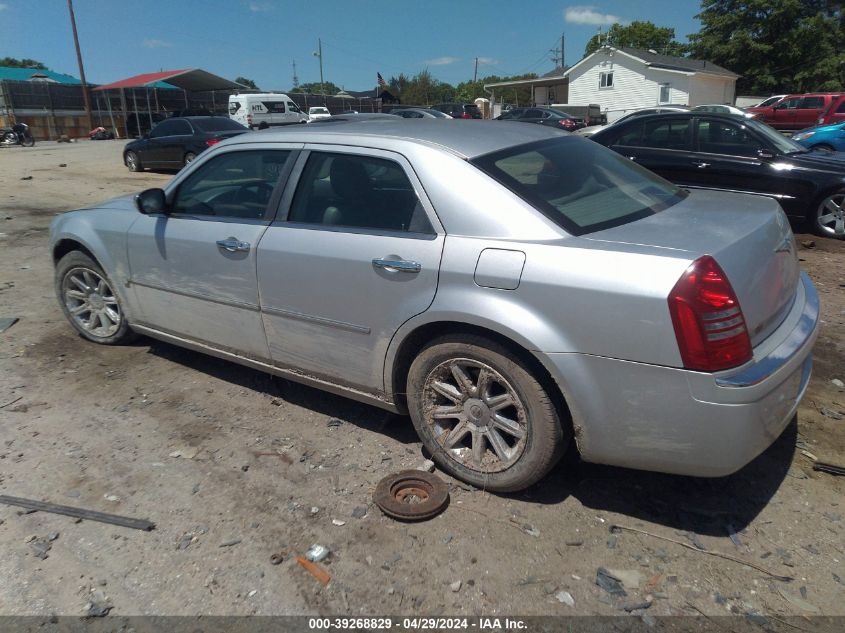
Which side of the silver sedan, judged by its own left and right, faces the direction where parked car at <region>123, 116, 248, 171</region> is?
front

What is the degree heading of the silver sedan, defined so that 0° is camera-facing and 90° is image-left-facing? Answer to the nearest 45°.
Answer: approximately 135°

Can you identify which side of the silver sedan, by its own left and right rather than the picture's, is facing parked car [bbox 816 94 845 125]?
right

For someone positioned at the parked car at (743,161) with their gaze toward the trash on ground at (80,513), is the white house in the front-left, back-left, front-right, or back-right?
back-right

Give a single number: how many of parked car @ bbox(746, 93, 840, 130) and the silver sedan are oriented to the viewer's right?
0

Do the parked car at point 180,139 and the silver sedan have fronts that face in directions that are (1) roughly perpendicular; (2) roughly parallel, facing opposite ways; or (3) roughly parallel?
roughly parallel

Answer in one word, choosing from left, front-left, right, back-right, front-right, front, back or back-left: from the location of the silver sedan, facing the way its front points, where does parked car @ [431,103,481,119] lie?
front-right

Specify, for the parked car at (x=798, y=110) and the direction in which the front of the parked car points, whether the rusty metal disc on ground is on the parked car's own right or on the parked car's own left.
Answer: on the parked car's own left

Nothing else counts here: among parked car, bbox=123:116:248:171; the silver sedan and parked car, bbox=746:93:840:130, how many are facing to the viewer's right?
0

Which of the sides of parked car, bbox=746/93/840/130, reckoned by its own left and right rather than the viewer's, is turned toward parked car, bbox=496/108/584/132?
front

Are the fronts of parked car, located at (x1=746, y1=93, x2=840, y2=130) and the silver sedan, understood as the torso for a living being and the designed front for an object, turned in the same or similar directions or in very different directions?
same or similar directions

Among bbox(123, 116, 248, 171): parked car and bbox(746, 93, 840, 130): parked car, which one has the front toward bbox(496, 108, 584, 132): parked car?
bbox(746, 93, 840, 130): parked car

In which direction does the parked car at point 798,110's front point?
to the viewer's left
